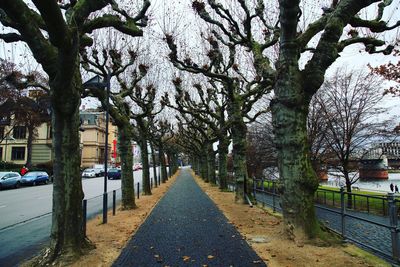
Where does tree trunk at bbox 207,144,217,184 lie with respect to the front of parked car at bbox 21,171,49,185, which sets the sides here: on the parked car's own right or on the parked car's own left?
on the parked car's own left

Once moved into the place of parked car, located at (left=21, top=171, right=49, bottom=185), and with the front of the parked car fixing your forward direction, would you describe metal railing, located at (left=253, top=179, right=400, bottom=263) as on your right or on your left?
on your left

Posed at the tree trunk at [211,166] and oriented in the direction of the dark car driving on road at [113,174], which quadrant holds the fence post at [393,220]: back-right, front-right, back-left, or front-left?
back-left

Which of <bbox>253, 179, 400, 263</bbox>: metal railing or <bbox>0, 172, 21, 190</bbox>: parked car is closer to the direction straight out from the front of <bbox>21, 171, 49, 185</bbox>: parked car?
the parked car

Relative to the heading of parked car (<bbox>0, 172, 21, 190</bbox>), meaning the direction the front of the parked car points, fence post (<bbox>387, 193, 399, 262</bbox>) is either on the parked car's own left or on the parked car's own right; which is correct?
on the parked car's own left

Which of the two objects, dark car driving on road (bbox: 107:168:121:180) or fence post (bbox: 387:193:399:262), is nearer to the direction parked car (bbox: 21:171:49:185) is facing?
the fence post

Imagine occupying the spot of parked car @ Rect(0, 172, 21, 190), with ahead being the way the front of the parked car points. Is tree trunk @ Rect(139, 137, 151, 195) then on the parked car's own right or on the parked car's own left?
on the parked car's own left

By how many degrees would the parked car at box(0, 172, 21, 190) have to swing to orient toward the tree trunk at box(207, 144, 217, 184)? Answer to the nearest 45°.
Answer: approximately 90° to its left
